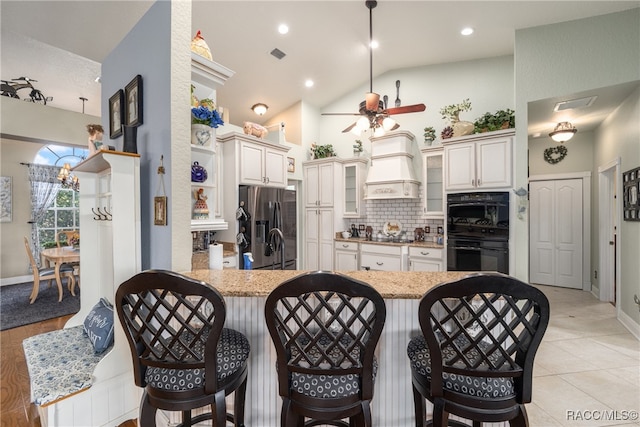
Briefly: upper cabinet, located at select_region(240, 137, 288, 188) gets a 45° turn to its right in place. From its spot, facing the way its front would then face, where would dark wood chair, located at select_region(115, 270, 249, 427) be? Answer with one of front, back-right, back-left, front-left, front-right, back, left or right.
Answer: front

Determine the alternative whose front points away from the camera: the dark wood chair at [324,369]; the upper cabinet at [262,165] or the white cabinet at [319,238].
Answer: the dark wood chair

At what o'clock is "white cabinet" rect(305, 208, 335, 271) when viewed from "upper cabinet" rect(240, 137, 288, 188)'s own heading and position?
The white cabinet is roughly at 9 o'clock from the upper cabinet.

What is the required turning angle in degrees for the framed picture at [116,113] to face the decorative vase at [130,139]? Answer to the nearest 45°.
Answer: approximately 45° to its left

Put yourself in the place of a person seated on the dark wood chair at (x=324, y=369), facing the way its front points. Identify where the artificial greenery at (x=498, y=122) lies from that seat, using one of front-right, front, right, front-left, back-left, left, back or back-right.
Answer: front-right

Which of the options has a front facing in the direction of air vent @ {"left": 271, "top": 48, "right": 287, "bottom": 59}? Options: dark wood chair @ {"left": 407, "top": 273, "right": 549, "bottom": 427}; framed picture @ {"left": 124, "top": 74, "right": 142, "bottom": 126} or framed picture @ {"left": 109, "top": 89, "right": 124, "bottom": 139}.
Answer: the dark wood chair

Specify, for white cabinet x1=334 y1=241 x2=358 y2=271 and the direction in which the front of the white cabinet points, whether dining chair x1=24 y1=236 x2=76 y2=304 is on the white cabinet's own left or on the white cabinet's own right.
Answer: on the white cabinet's own right

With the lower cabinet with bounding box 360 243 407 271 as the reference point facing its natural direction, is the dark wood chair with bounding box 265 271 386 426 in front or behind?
in front

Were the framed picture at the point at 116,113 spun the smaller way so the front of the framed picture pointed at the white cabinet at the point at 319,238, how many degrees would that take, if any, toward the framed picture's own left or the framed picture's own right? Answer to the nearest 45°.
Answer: approximately 180°

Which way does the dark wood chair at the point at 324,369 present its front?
away from the camera

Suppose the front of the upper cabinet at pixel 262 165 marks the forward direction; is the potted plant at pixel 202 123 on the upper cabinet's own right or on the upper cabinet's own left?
on the upper cabinet's own right

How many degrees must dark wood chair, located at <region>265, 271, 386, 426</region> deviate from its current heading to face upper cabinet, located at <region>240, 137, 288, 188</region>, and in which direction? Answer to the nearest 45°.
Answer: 0° — it already faces it

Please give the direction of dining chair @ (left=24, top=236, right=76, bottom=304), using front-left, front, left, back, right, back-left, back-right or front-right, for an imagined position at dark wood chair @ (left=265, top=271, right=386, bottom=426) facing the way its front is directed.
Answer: front-left

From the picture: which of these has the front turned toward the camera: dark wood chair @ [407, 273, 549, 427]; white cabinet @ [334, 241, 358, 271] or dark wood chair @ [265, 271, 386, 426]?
the white cabinet

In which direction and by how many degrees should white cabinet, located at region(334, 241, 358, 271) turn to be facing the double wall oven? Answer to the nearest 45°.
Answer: approximately 45° to its left

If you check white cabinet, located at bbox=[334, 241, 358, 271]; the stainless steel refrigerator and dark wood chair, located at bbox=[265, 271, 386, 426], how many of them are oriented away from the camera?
1
